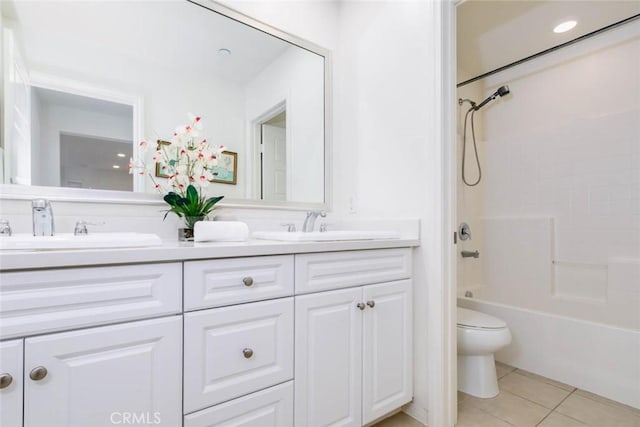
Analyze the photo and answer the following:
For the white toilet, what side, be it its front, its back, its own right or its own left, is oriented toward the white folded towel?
right

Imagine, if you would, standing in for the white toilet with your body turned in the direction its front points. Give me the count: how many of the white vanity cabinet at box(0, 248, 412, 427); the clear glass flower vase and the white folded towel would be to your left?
0

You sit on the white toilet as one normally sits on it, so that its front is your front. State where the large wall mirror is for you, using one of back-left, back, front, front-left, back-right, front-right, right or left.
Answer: right

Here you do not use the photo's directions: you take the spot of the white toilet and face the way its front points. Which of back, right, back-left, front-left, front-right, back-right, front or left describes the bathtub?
left

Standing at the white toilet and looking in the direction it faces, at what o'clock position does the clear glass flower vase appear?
The clear glass flower vase is roughly at 3 o'clock from the white toilet.

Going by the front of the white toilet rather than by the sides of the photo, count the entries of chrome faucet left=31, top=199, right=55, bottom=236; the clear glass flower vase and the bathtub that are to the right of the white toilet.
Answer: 2

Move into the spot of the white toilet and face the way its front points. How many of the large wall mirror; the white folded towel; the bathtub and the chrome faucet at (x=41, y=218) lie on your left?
1

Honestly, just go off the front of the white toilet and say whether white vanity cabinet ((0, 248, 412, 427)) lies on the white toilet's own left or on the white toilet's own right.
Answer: on the white toilet's own right

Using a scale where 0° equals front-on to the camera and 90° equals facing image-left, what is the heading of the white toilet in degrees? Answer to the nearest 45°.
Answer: approximately 315°
